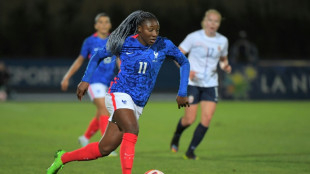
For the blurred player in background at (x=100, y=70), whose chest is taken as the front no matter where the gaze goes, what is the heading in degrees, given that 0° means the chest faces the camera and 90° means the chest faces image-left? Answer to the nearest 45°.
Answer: approximately 315°

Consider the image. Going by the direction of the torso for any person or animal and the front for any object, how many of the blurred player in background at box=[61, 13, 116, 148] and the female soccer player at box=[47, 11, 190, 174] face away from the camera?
0

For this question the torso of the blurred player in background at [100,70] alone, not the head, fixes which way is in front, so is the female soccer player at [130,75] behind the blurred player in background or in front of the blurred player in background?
in front

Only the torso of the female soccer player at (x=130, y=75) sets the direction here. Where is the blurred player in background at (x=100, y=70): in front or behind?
behind

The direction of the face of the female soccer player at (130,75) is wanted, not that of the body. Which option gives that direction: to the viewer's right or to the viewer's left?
to the viewer's right

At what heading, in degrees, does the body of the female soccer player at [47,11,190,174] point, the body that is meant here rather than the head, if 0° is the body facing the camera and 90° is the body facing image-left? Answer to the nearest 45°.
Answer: approximately 315°

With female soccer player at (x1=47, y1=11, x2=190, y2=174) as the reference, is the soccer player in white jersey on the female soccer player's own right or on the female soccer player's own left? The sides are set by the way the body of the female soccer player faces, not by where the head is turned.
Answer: on the female soccer player's own left
